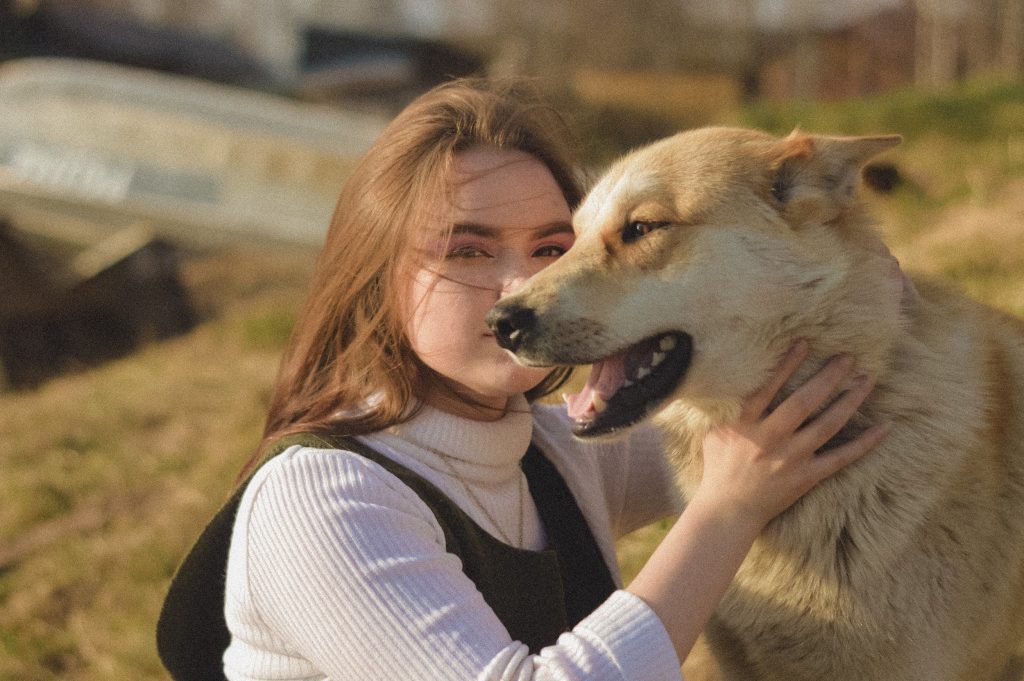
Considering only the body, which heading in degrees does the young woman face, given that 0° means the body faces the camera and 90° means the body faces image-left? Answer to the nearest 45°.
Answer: approximately 315°

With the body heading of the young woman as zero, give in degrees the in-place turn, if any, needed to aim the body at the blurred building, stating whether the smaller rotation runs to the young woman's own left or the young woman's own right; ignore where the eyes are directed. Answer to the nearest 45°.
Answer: approximately 135° to the young woman's own left
